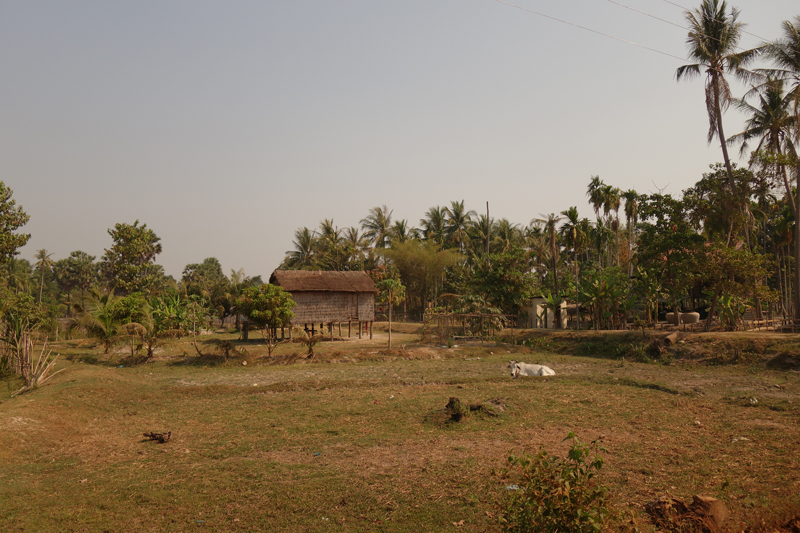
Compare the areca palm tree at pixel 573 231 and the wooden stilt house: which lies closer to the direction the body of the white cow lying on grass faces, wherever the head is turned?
the wooden stilt house

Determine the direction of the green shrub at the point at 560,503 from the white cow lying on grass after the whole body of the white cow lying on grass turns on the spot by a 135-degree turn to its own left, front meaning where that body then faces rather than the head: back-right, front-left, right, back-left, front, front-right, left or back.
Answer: front-right

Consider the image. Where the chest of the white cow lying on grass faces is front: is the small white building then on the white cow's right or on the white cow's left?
on the white cow's right

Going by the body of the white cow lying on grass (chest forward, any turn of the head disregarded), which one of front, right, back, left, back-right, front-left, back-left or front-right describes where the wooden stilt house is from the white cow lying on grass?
front-right

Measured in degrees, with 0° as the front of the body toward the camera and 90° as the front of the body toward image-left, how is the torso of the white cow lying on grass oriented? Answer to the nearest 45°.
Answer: approximately 90°

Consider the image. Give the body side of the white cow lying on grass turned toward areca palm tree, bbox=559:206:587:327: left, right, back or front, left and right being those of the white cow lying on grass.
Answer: right
